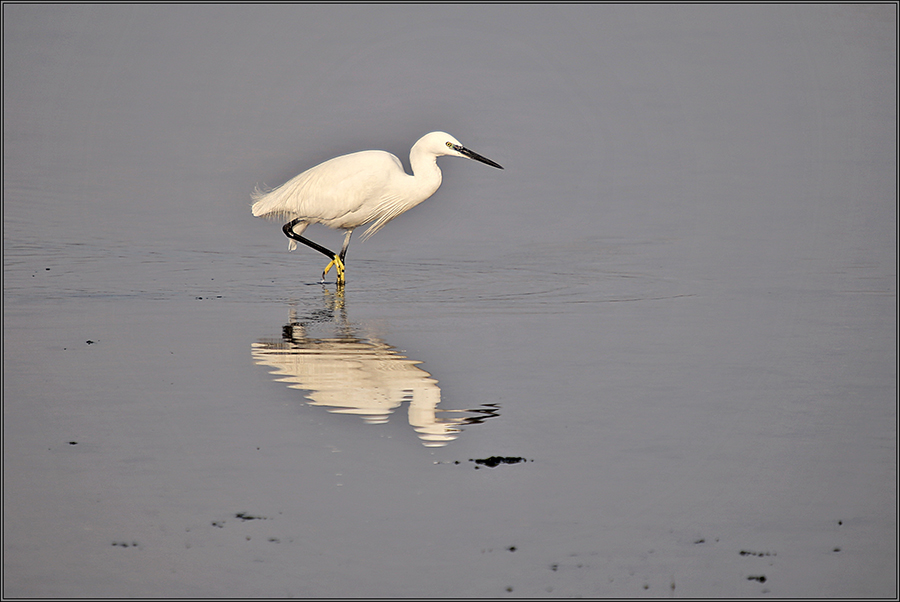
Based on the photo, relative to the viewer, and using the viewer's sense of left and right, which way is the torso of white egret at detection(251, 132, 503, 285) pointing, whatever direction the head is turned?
facing to the right of the viewer

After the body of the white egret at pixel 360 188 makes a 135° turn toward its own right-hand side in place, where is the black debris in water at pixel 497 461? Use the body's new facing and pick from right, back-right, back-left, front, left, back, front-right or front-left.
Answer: front-left
